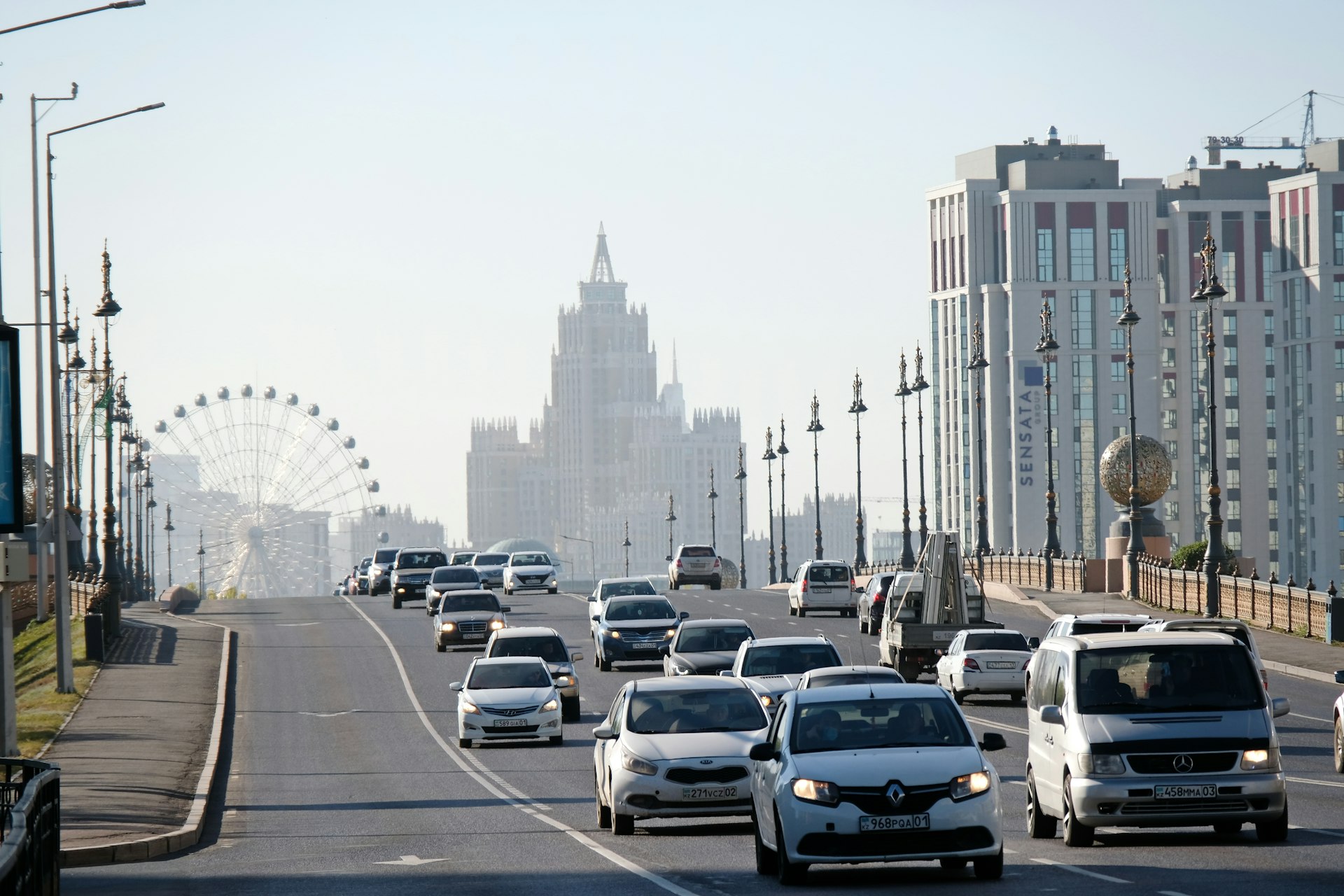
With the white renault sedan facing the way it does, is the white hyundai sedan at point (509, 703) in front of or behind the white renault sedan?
behind

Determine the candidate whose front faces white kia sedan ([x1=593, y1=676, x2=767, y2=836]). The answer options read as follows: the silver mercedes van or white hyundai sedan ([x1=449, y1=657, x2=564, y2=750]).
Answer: the white hyundai sedan

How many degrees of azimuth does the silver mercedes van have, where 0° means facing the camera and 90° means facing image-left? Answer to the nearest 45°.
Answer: approximately 0°

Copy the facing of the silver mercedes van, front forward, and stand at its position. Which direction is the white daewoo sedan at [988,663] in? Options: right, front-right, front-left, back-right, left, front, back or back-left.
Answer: back

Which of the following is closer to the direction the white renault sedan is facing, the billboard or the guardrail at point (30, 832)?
the guardrail

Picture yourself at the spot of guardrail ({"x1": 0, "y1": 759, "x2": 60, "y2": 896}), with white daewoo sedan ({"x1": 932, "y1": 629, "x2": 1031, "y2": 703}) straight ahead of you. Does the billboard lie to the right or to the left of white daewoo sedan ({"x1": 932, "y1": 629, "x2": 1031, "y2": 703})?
left

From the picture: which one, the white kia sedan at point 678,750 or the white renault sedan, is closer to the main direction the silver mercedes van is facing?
the white renault sedan

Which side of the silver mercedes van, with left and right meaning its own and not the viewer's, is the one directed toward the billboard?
right
